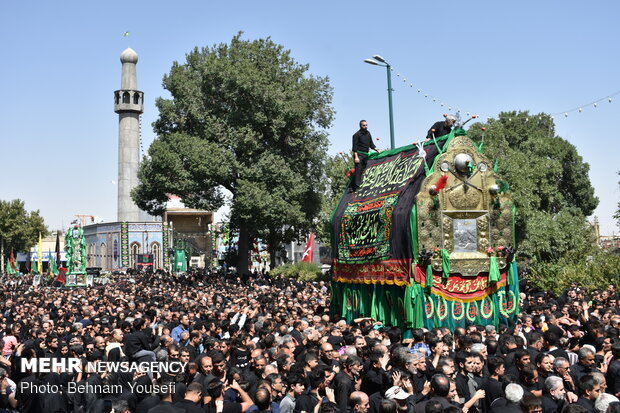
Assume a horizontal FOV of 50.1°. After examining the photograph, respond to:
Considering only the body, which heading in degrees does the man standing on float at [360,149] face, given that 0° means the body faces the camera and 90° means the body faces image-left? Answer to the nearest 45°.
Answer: approximately 315°

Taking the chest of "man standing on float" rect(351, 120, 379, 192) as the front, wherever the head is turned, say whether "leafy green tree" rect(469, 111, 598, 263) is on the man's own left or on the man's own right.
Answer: on the man's own left

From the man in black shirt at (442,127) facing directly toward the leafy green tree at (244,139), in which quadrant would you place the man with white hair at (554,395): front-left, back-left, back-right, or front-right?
back-left
